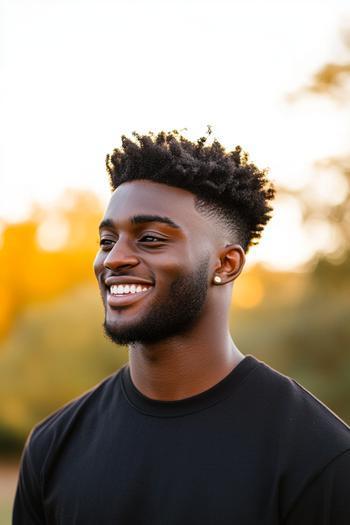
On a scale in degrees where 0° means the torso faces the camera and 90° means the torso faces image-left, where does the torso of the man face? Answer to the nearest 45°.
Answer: approximately 45°

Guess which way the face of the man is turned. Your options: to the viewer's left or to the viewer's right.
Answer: to the viewer's left
